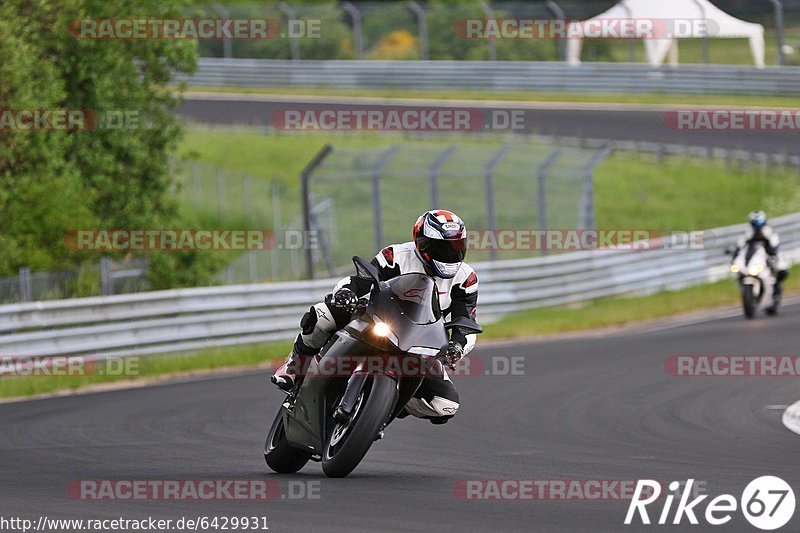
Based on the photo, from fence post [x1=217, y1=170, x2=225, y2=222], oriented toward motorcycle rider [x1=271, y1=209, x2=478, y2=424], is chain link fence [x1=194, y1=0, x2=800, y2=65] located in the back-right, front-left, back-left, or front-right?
back-left

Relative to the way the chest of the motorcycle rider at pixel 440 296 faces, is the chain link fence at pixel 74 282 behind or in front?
behind

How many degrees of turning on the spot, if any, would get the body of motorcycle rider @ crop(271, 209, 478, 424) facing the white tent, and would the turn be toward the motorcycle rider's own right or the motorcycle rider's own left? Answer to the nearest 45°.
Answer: approximately 135° to the motorcycle rider's own left

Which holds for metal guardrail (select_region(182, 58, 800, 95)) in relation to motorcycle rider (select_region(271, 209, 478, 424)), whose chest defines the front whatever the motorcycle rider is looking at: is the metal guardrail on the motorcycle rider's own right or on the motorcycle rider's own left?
on the motorcycle rider's own left

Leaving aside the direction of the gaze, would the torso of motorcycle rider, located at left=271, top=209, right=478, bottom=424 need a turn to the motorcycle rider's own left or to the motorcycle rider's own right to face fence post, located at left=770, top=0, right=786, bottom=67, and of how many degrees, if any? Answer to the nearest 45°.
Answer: approximately 135° to the motorcycle rider's own left

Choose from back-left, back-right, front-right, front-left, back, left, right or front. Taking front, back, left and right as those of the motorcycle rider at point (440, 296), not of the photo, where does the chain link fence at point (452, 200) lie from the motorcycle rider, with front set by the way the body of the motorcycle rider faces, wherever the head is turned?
back-left

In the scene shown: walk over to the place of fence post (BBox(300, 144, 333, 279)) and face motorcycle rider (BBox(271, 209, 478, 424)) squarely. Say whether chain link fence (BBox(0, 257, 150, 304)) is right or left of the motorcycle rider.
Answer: right

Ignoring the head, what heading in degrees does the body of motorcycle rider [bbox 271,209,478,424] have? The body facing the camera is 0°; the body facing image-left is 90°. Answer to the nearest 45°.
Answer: approximately 315°

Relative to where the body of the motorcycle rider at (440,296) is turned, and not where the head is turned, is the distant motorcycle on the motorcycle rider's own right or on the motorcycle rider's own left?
on the motorcycle rider's own left

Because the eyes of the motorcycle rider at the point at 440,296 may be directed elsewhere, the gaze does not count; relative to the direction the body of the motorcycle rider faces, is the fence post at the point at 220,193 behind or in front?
behind

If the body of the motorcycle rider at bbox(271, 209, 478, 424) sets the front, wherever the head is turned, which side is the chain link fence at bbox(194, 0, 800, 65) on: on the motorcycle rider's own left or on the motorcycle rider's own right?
on the motorcycle rider's own left
